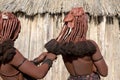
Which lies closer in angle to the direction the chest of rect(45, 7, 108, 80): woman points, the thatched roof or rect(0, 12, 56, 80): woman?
the thatched roof

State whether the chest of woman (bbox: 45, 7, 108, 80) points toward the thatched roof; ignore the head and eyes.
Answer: yes

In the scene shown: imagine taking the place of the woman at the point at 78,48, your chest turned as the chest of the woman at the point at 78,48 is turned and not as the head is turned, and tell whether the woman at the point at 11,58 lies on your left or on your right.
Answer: on your left

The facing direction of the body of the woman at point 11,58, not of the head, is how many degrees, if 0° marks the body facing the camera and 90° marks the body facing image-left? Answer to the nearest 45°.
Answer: approximately 225°

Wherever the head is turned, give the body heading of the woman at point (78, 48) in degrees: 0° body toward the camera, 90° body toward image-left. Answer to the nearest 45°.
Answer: approximately 180°

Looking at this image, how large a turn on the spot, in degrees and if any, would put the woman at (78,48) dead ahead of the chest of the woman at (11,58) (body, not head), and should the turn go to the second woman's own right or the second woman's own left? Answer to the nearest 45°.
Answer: approximately 45° to the second woman's own right
